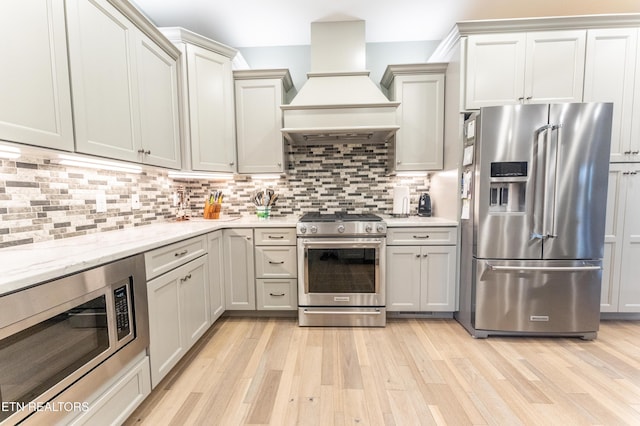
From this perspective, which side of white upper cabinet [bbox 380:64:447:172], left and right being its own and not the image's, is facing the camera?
front

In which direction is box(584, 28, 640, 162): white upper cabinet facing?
toward the camera

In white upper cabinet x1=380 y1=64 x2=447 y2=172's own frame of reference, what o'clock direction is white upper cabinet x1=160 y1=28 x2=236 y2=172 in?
white upper cabinet x1=160 y1=28 x2=236 y2=172 is roughly at 2 o'clock from white upper cabinet x1=380 y1=64 x2=447 y2=172.

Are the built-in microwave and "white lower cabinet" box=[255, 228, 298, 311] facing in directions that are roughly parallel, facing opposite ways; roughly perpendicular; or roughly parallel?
roughly perpendicular

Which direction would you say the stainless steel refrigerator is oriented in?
toward the camera

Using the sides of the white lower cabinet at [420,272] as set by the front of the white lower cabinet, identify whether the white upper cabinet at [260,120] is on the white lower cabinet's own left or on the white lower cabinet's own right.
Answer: on the white lower cabinet's own right

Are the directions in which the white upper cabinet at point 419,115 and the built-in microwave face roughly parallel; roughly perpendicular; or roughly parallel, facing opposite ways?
roughly perpendicular

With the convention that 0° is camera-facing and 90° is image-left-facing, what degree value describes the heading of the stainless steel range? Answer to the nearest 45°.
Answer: approximately 0°

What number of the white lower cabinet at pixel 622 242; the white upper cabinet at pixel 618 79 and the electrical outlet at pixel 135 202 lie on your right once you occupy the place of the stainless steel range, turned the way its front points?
1

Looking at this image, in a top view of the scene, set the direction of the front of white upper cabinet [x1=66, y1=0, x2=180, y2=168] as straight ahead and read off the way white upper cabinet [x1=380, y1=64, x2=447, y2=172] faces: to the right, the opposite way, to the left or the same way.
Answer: to the right
